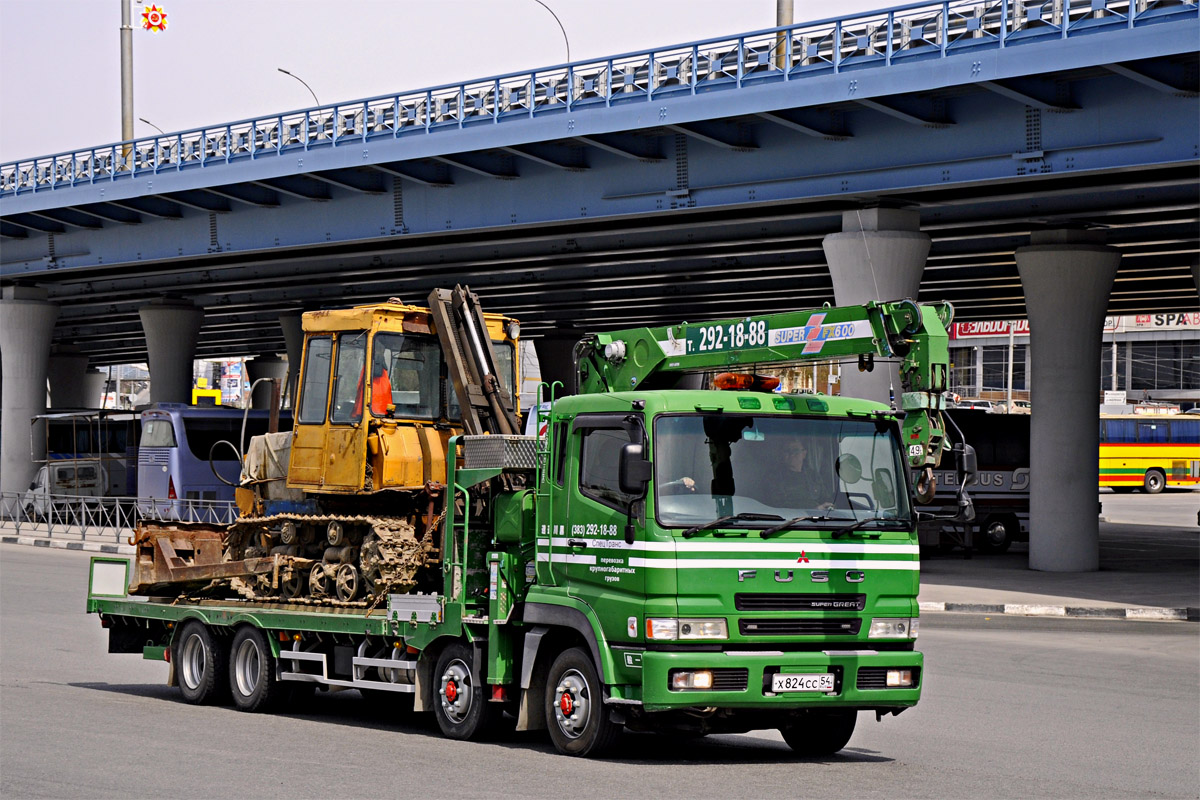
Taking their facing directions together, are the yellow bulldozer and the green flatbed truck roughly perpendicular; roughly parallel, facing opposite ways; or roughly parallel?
roughly parallel, facing opposite ways

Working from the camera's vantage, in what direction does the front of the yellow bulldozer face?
facing away from the viewer and to the left of the viewer

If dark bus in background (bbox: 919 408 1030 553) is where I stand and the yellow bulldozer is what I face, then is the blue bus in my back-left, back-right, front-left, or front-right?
front-right

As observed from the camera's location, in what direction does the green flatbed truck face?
facing the viewer and to the right of the viewer

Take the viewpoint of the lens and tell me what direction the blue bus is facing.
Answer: facing away from the viewer and to the right of the viewer

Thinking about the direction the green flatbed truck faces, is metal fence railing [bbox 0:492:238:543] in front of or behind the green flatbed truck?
behind
